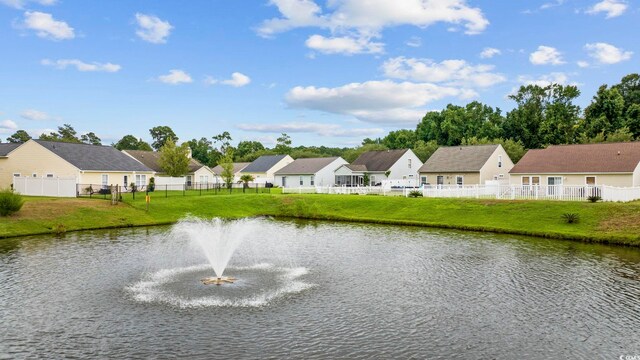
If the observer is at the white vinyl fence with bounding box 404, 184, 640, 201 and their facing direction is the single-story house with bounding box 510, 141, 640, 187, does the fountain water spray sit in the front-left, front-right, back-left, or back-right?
back-left

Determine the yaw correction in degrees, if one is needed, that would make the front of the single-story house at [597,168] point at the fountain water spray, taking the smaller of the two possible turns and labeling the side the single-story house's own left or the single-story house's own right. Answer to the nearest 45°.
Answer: approximately 135° to the single-story house's own left

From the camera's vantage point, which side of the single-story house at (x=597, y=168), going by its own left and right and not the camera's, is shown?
back

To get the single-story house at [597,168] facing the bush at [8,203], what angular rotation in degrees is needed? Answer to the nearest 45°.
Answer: approximately 135° to its left

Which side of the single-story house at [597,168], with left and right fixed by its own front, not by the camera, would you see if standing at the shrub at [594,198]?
back

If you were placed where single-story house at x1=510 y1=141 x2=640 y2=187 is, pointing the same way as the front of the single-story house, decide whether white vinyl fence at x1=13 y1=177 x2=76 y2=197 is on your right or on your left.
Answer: on your left

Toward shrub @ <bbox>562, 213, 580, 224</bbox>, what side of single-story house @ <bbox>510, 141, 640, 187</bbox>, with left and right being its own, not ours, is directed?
back
